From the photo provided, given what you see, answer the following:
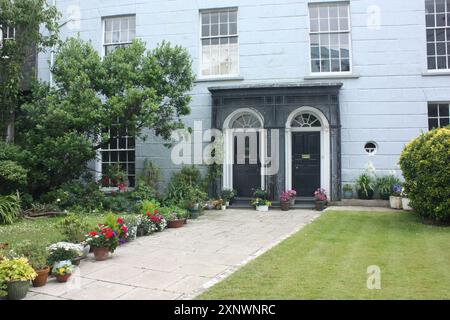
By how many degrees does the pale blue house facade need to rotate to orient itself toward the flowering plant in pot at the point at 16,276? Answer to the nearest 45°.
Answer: approximately 45° to its right

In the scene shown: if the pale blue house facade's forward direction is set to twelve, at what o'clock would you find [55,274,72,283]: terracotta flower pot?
The terracotta flower pot is roughly at 1 o'clock from the pale blue house facade.

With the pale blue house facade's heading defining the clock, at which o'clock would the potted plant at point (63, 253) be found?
The potted plant is roughly at 1 o'clock from the pale blue house facade.

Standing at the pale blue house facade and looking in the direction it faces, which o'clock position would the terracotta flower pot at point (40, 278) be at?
The terracotta flower pot is roughly at 1 o'clock from the pale blue house facade.

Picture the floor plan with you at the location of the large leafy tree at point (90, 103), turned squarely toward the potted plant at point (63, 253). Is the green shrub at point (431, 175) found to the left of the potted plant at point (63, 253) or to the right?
left

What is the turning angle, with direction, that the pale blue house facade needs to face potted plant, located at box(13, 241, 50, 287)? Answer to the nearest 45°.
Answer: approximately 45° to its right

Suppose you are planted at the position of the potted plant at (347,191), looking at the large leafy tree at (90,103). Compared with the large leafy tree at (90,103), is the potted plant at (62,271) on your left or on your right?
left

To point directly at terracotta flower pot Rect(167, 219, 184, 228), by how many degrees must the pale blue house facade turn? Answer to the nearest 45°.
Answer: approximately 45° to its right

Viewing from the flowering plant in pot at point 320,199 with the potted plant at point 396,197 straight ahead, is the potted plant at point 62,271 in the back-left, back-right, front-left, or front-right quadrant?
back-right

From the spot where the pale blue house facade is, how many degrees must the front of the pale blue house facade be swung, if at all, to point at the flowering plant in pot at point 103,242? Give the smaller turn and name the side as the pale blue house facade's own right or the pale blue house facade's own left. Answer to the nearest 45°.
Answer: approximately 45° to the pale blue house facade's own right

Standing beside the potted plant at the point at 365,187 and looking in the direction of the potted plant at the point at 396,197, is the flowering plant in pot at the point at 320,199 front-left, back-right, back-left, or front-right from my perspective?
back-right

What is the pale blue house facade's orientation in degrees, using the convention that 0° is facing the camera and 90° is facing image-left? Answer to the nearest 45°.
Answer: approximately 0°

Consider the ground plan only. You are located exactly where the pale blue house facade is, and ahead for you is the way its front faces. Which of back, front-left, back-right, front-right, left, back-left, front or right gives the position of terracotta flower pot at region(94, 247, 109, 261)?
front-right
